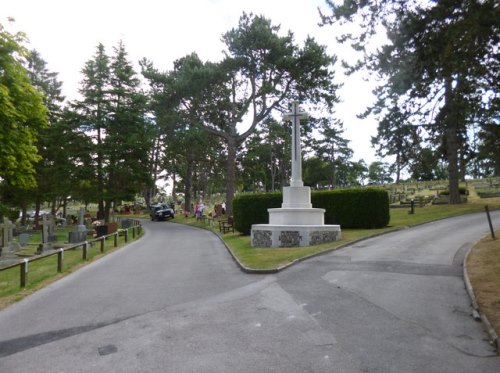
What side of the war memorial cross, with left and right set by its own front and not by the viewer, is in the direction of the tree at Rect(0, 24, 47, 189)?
right

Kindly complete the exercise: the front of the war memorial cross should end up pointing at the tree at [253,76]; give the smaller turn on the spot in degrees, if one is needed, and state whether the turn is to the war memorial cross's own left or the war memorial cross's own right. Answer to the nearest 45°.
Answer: approximately 180°

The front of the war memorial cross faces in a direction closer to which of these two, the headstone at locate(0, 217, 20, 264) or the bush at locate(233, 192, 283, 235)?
the headstone

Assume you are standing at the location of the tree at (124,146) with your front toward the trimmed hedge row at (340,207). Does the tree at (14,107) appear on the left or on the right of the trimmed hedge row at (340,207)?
right

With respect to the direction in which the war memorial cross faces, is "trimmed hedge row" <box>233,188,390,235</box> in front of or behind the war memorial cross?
behind

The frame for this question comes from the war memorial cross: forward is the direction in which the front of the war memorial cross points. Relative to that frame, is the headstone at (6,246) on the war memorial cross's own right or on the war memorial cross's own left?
on the war memorial cross's own right

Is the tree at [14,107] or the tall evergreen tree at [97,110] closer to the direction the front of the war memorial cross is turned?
the tree

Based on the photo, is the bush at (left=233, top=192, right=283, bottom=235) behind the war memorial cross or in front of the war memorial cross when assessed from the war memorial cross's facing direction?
behind

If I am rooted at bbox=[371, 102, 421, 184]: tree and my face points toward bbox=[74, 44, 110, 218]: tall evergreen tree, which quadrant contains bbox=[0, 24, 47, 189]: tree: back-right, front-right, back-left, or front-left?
front-left

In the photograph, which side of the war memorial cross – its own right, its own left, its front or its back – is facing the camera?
front
